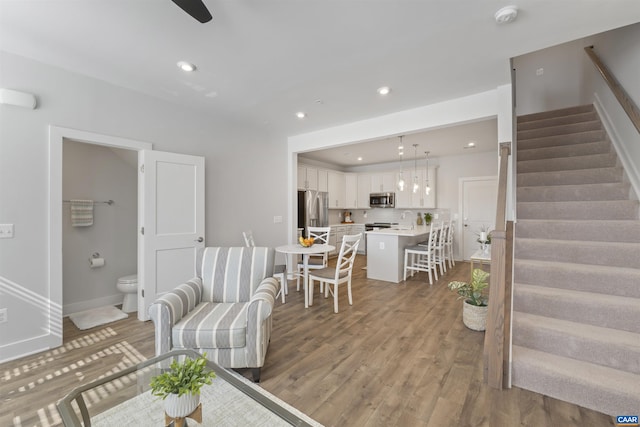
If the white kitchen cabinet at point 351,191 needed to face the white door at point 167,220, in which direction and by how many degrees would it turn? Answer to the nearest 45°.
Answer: approximately 45° to its right

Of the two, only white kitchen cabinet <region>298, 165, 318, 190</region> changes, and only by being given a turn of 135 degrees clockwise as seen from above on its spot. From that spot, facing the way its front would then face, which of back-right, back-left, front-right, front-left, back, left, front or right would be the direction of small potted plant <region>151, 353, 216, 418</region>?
left

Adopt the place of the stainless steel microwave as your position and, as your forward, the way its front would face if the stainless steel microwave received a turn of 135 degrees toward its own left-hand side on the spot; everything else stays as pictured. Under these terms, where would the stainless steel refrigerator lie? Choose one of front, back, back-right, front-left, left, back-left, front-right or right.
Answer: back

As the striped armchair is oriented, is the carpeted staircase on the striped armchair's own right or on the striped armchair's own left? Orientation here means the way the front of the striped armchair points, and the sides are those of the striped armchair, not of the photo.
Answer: on the striped armchair's own left

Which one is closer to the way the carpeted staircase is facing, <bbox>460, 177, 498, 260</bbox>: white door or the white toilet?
the white toilet

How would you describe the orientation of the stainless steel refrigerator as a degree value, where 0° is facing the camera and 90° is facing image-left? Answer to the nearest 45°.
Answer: approximately 315°

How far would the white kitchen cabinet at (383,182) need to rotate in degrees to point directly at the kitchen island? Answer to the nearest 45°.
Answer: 0° — it already faces it

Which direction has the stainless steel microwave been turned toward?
toward the camera

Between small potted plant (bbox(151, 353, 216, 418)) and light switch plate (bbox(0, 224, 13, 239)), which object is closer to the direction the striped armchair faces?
the small potted plant

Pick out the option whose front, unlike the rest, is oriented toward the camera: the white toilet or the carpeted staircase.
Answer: the carpeted staircase

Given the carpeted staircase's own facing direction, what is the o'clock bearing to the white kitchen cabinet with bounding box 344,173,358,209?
The white kitchen cabinet is roughly at 4 o'clock from the carpeted staircase.

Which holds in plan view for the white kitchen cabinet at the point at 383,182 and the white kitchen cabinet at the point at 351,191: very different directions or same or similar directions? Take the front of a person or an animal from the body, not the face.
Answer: same or similar directions

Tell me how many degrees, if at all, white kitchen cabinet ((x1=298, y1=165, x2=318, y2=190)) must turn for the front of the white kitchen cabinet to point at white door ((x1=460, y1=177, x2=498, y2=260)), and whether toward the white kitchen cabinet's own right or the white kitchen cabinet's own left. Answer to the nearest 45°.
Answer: approximately 45° to the white kitchen cabinet's own left

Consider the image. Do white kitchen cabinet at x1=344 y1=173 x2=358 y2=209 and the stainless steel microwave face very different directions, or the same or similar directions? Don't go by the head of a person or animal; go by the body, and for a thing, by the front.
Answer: same or similar directions

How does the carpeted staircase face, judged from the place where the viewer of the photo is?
facing the viewer

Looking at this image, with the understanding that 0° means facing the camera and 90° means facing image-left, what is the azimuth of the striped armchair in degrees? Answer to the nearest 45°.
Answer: approximately 45°
